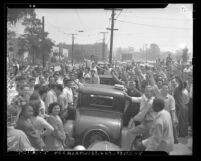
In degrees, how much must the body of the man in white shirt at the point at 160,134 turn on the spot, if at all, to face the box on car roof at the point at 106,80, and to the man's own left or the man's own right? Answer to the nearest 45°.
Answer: approximately 45° to the man's own left

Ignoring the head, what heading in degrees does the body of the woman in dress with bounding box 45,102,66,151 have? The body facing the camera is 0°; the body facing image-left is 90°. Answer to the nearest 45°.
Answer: approximately 315°

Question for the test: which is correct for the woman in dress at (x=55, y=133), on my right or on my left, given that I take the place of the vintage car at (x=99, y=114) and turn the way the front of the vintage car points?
on my left

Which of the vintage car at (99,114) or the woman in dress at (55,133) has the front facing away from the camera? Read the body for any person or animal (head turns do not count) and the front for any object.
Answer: the vintage car

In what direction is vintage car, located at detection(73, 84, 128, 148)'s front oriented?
away from the camera
